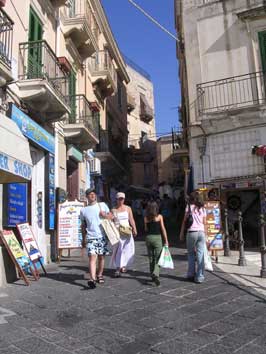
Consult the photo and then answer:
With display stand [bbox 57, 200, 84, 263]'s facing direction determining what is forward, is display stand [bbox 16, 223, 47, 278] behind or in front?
in front

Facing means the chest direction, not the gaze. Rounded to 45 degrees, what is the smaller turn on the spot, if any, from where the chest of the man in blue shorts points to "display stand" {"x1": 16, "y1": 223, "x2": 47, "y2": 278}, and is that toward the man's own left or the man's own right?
approximately 135° to the man's own right

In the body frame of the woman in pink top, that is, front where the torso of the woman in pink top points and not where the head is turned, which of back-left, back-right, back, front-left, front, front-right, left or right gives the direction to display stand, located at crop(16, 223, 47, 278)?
left

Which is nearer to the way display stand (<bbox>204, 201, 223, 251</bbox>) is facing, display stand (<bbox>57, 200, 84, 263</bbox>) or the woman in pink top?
the woman in pink top

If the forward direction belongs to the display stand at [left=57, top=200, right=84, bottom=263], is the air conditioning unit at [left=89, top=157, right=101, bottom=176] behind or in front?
behind

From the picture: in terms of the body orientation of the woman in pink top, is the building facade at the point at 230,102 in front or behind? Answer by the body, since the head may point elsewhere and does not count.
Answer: in front

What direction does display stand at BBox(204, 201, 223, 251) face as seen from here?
toward the camera

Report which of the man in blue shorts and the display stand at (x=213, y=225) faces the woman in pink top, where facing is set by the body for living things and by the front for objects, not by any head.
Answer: the display stand

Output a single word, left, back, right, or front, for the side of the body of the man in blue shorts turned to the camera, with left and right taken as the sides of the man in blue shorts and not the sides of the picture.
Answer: front

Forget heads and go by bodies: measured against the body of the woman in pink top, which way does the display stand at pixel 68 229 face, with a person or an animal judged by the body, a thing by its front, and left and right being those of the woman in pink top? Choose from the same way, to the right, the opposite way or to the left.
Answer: the opposite way
